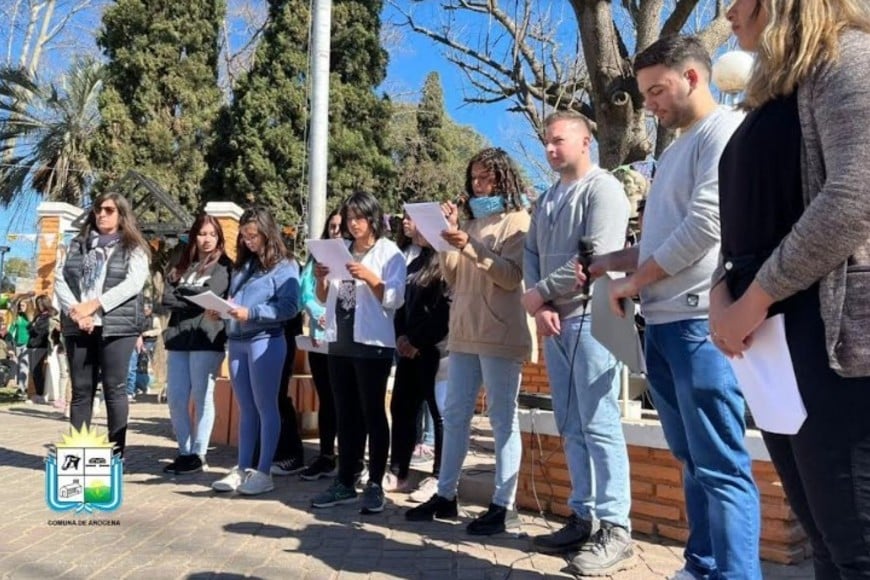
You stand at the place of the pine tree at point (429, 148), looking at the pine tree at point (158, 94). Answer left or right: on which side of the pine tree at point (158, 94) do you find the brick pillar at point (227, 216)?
left

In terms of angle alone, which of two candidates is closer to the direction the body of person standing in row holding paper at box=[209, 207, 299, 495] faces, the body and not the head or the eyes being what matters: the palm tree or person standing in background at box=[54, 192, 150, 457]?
the person standing in background

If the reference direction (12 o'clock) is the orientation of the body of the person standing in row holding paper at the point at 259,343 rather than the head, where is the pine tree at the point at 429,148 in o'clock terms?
The pine tree is roughly at 5 o'clock from the person standing in row holding paper.

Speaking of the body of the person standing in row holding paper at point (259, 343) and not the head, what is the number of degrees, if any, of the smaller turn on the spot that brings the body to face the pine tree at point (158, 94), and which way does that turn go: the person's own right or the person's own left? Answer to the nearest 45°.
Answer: approximately 135° to the person's own right

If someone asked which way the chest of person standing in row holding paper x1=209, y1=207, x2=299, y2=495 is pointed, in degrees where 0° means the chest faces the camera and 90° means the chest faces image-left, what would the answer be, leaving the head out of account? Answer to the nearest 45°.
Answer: approximately 45°

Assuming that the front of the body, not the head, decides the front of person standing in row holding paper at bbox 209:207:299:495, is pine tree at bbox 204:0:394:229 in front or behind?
behind

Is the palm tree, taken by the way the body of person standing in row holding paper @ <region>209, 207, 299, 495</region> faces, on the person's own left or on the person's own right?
on the person's own right

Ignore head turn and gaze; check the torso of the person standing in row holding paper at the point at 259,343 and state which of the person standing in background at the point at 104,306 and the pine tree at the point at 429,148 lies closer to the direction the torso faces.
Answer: the person standing in background

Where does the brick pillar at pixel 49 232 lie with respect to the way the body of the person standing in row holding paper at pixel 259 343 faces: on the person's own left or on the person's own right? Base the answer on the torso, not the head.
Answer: on the person's own right

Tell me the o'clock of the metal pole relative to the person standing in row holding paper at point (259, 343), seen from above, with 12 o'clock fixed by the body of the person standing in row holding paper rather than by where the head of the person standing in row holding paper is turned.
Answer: The metal pole is roughly at 5 o'clock from the person standing in row holding paper.

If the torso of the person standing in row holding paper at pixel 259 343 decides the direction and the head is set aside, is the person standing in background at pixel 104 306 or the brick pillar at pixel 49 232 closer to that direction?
the person standing in background
